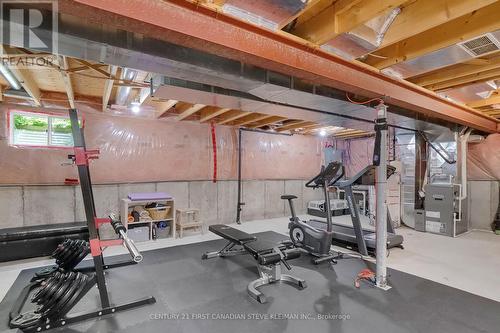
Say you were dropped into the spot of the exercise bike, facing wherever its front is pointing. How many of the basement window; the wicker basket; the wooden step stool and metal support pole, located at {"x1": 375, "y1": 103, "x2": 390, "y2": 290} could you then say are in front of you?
1

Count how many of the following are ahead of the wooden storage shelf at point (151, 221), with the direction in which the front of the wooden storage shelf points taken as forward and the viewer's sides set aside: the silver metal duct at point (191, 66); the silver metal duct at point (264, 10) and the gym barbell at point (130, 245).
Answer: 3

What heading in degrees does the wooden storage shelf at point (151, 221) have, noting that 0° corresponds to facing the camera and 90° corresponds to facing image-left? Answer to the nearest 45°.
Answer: approximately 0°

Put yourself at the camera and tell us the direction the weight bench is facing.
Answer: facing the viewer and to the right of the viewer

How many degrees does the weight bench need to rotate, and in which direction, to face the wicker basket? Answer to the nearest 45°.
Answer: approximately 180°
